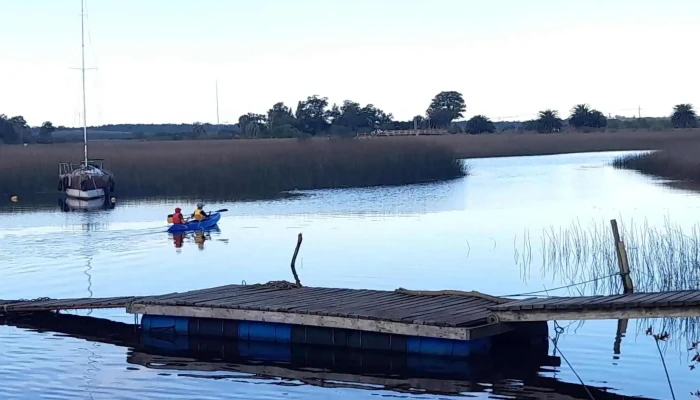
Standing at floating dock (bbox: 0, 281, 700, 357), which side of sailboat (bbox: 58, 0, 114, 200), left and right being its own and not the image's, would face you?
back

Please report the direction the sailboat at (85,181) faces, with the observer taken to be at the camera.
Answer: facing away from the viewer

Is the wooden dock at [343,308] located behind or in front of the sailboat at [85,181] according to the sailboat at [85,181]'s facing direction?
behind

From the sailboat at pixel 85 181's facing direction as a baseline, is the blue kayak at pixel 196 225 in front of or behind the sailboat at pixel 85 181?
behind
